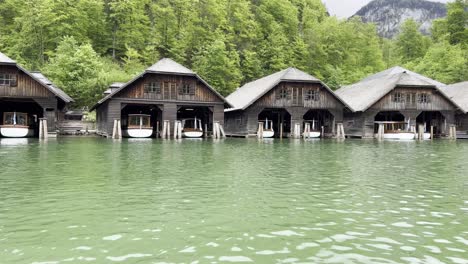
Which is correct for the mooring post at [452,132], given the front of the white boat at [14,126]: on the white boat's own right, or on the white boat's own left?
on the white boat's own left

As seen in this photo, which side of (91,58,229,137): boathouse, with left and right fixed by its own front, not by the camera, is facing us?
front

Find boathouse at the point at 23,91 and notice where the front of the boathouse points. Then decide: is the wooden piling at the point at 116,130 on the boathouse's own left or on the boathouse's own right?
on the boathouse's own left

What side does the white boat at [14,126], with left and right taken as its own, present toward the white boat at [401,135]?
left

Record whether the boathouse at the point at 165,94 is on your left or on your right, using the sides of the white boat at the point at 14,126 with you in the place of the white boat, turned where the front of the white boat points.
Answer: on your left

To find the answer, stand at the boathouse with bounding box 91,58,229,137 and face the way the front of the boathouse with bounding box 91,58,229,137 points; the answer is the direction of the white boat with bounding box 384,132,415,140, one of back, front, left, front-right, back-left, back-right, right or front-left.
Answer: left

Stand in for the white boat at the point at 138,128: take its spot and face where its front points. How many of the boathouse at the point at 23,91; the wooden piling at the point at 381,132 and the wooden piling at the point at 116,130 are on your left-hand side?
1

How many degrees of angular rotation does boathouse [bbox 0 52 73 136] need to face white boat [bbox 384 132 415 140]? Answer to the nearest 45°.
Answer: approximately 90° to its left
